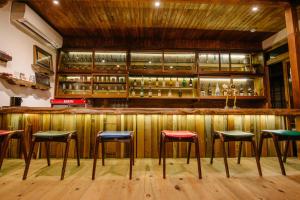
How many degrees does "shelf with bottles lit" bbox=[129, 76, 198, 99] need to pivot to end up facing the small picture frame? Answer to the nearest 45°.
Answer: approximately 90° to its right

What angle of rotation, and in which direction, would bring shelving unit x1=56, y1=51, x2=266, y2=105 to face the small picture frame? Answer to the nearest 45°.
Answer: approximately 90° to its right

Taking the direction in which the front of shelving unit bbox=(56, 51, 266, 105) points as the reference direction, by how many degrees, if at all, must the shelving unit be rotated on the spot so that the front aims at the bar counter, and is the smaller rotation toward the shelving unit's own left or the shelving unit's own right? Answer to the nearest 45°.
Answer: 0° — it already faces it

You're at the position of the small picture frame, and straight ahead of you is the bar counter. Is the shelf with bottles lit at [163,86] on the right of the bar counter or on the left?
left

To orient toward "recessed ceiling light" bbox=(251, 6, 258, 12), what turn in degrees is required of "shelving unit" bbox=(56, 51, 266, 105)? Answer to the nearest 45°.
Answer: approximately 45° to its left

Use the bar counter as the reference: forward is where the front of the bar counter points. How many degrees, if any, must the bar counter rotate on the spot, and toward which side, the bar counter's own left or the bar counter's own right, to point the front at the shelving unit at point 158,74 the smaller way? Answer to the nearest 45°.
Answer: approximately 180°

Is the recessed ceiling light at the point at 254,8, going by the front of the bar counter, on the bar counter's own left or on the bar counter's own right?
on the bar counter's own left

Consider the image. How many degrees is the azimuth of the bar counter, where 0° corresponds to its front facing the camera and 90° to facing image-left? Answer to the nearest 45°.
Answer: approximately 0°

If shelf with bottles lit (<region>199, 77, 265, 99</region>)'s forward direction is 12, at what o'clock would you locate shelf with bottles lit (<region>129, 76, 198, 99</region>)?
shelf with bottles lit (<region>129, 76, 198, 99</region>) is roughly at 2 o'clock from shelf with bottles lit (<region>199, 77, 265, 99</region>).
